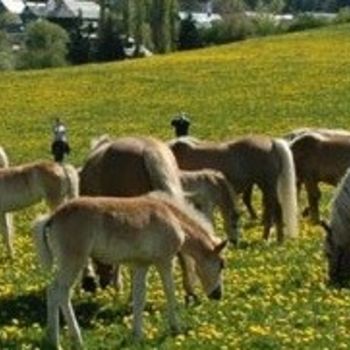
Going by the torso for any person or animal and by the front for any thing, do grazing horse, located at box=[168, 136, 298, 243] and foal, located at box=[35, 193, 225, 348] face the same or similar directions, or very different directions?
very different directions

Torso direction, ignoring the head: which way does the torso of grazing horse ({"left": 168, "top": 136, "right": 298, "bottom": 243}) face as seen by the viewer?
to the viewer's left

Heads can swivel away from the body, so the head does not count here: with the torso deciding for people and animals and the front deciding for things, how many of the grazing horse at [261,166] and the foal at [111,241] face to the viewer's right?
1

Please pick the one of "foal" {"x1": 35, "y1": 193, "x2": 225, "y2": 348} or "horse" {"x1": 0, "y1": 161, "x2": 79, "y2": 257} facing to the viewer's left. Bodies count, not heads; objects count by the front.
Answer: the horse

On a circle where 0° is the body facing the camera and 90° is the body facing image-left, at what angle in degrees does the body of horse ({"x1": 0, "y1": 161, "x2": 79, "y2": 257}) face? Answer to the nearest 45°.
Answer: approximately 90°

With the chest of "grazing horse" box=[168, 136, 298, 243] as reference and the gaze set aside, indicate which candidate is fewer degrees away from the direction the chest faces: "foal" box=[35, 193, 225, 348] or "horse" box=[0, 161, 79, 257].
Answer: the horse

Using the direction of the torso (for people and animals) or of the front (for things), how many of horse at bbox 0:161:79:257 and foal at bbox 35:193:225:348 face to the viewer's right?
1

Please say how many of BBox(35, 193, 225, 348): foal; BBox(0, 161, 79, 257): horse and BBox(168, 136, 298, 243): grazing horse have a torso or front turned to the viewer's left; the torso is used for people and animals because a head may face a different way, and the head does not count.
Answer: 2
